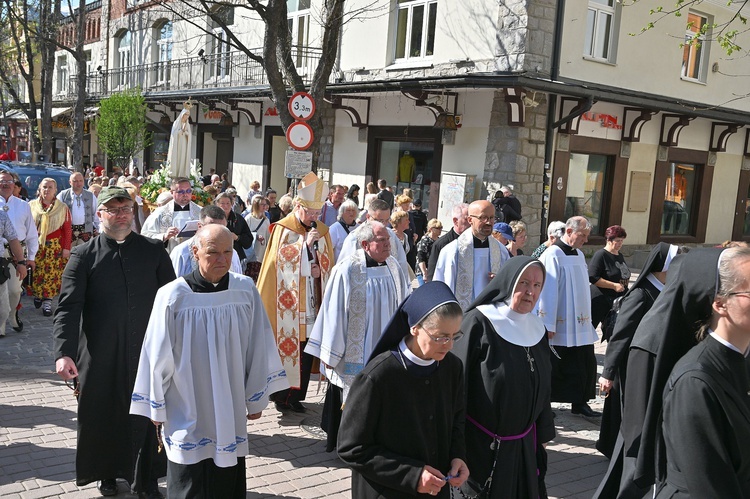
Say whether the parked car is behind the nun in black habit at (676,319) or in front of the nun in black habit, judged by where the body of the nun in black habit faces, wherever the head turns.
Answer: behind

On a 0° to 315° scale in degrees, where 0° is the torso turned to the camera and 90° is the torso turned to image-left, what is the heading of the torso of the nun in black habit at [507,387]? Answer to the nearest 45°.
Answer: approximately 315°

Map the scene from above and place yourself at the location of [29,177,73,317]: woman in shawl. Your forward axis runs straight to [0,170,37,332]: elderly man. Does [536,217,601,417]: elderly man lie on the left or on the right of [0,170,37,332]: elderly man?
left

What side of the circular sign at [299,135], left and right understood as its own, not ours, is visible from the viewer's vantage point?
front

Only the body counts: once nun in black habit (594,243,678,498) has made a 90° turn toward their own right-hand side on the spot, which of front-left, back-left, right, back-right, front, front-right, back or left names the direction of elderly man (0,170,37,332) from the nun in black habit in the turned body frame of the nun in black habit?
right

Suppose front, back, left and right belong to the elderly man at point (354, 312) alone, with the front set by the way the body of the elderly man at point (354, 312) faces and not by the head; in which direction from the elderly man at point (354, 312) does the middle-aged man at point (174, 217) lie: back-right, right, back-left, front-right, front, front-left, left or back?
back

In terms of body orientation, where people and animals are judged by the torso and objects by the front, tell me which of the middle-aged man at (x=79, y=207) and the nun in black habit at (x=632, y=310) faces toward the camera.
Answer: the middle-aged man

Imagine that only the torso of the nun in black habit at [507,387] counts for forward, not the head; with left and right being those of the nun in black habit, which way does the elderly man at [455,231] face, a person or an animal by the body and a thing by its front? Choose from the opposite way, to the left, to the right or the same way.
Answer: the same way

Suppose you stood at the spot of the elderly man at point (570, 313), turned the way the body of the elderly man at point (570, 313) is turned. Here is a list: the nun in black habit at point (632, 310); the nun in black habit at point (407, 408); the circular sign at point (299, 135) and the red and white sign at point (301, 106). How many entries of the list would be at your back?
2

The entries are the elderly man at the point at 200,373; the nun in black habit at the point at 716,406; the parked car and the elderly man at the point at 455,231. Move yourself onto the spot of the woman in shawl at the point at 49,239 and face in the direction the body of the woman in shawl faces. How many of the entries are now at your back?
1

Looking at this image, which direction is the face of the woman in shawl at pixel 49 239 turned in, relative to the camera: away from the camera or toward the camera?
toward the camera

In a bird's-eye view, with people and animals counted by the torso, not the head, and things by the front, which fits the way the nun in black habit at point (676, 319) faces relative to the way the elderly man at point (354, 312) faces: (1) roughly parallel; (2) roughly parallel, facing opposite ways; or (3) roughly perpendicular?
roughly parallel

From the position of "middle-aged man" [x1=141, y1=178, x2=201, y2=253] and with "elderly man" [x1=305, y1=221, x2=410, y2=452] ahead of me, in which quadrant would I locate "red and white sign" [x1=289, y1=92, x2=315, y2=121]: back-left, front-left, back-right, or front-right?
back-left

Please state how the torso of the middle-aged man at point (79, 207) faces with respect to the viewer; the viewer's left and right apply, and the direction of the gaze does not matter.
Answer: facing the viewer

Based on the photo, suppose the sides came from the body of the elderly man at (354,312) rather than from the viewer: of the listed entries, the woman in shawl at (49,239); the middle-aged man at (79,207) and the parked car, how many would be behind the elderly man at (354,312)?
3

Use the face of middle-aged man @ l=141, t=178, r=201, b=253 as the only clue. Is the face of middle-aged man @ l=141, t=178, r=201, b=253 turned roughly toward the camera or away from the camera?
toward the camera
